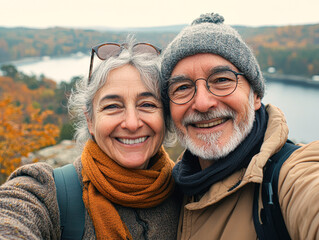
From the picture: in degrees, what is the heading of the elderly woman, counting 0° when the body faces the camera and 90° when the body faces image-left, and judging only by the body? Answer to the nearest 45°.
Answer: approximately 0°
